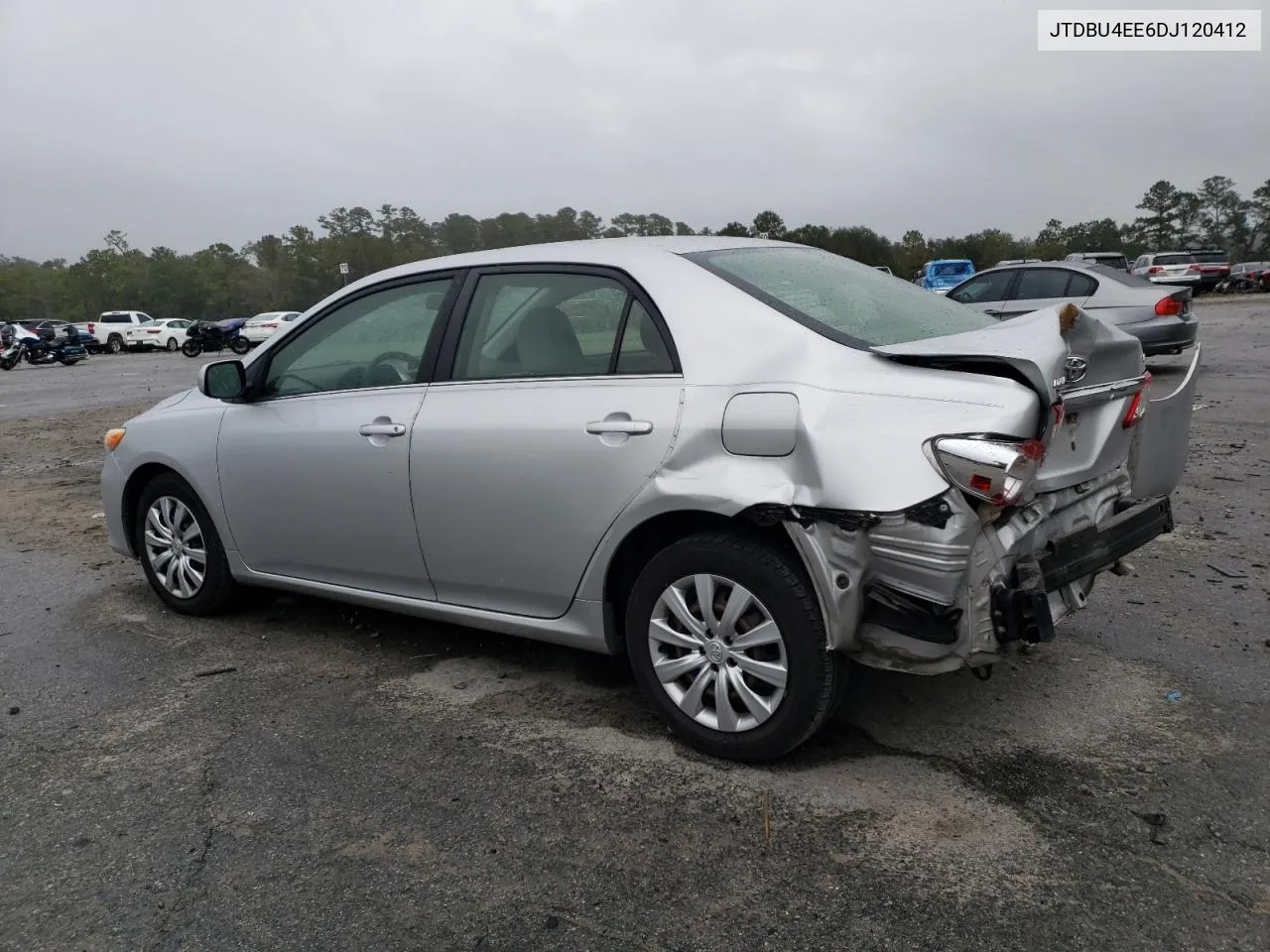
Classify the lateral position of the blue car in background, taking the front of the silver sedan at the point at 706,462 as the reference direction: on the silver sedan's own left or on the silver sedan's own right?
on the silver sedan's own right

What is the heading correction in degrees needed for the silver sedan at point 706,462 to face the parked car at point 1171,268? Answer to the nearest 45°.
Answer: approximately 90° to its right

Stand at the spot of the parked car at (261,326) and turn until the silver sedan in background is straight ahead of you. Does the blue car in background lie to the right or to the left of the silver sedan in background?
left

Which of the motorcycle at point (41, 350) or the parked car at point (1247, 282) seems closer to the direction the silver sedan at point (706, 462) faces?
the motorcycle

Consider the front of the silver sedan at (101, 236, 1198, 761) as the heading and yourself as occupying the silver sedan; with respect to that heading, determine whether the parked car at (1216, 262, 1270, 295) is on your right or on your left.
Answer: on your right

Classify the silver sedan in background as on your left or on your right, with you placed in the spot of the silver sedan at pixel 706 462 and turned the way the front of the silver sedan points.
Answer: on your right

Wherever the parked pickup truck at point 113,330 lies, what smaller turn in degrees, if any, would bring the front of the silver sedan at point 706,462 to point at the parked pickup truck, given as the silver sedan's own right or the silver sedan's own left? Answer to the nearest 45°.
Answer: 0° — it already faces it

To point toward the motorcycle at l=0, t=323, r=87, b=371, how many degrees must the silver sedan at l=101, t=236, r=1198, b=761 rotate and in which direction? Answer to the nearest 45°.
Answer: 0° — it already faces it

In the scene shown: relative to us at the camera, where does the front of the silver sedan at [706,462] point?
facing away from the viewer and to the left of the viewer
